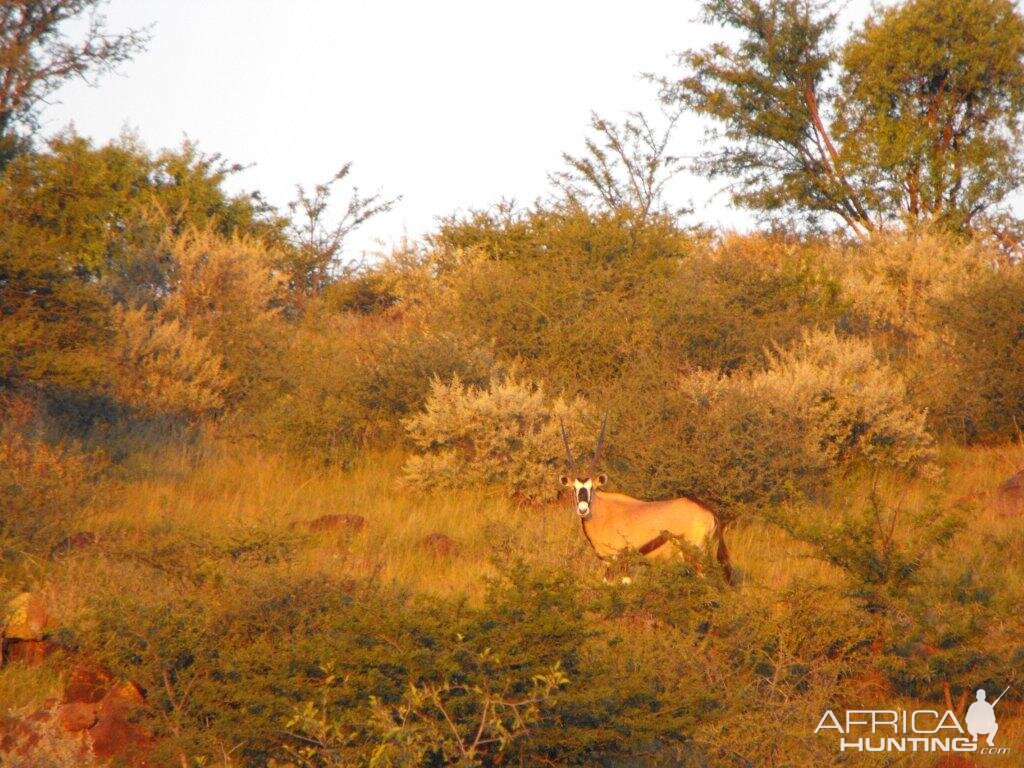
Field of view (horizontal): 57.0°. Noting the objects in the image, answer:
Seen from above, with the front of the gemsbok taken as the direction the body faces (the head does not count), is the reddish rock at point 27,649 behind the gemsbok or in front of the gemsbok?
in front

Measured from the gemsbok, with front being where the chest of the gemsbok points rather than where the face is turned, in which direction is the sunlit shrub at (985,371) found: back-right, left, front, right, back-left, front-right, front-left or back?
back-right

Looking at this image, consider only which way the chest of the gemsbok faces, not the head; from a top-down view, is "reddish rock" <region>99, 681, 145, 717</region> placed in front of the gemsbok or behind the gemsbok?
in front

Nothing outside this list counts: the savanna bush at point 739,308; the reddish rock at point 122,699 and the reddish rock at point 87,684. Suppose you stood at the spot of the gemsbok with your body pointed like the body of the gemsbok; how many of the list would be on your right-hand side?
1

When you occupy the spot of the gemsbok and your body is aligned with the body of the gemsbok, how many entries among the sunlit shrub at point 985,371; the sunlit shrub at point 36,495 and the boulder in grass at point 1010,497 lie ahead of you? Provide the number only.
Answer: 1

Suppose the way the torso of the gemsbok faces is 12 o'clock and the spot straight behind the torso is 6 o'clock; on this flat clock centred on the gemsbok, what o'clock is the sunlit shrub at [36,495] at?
The sunlit shrub is roughly at 12 o'clock from the gemsbok.

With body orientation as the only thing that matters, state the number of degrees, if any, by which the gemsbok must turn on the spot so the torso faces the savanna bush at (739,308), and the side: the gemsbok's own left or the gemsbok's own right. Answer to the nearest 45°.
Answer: approximately 90° to the gemsbok's own right

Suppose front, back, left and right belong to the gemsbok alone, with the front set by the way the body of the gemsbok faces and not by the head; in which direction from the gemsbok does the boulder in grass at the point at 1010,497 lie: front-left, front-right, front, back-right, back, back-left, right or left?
back-right

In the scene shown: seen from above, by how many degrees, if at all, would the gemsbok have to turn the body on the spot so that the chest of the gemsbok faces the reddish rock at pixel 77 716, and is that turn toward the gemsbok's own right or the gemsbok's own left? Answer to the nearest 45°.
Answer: approximately 45° to the gemsbok's own left

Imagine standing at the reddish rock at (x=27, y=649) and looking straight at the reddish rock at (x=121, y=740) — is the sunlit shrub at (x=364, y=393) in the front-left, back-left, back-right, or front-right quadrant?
back-left

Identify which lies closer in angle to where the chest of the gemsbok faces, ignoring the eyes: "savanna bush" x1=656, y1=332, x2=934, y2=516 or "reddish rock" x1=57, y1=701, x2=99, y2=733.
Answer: the reddish rock

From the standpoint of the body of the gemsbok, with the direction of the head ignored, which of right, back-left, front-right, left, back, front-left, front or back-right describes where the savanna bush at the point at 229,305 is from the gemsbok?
front-right

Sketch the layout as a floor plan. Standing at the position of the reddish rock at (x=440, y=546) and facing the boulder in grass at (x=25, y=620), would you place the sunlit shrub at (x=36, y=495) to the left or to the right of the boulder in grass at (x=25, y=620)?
right

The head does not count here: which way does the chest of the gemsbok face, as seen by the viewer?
to the viewer's left
